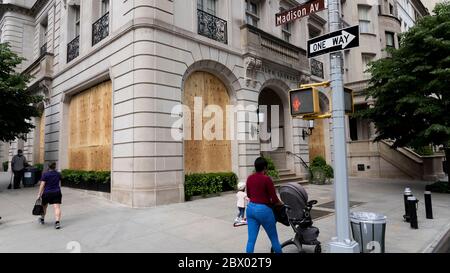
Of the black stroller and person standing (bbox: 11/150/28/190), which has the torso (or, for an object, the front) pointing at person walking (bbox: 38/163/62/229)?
person standing (bbox: 11/150/28/190)

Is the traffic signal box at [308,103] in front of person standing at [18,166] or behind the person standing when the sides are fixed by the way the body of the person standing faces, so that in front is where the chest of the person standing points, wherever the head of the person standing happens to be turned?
in front

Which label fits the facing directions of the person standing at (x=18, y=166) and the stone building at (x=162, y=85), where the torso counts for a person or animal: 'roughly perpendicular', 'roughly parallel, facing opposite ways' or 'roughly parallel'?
roughly parallel

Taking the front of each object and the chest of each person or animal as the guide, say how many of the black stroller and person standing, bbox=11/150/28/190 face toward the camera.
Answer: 1

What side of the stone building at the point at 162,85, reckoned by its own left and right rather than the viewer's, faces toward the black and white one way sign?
front

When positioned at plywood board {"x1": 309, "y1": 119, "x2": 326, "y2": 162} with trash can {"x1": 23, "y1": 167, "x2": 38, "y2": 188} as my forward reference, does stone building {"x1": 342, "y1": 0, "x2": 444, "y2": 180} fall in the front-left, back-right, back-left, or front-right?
back-right

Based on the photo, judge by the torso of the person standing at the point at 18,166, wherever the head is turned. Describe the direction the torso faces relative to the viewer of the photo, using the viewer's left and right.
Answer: facing the viewer

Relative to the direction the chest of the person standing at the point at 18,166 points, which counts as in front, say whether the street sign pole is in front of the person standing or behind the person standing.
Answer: in front

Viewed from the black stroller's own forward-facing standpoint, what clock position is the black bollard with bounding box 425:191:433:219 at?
The black bollard is roughly at 12 o'clock from the black stroller.

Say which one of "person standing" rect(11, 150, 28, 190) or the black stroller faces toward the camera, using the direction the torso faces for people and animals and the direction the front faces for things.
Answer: the person standing

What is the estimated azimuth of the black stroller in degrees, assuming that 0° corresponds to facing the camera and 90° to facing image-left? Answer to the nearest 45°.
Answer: approximately 225°

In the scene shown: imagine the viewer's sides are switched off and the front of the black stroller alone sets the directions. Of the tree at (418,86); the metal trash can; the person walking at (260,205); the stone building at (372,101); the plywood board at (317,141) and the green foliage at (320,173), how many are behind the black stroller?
1

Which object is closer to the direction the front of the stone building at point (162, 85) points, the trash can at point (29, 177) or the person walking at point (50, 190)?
the person walking

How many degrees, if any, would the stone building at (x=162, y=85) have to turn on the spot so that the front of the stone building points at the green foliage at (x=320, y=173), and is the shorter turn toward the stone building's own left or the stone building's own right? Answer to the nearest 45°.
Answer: approximately 45° to the stone building's own left
